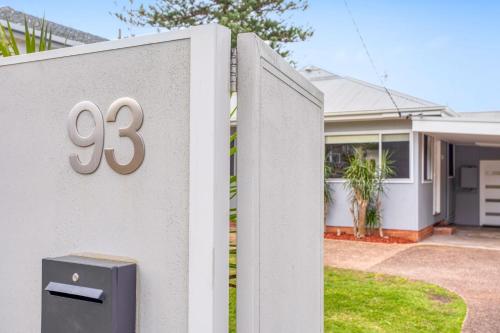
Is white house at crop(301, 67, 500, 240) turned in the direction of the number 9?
yes

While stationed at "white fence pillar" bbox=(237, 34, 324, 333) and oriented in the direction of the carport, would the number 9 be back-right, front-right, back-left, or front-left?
back-left

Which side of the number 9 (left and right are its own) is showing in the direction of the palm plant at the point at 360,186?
back

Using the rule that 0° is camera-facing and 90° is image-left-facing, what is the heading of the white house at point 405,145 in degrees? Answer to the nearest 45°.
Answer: approximately 0°

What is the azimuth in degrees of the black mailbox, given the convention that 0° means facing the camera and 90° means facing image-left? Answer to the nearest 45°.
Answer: approximately 45°

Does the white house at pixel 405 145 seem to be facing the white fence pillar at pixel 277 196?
yes

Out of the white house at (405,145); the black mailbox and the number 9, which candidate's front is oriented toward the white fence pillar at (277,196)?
the white house

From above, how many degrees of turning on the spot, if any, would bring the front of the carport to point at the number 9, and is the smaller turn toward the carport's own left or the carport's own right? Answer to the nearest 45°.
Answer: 0° — it already faces it

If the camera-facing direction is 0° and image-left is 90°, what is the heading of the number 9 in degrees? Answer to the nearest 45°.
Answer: approximately 45°

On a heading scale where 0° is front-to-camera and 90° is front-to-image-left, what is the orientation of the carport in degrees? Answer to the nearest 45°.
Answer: approximately 0°
